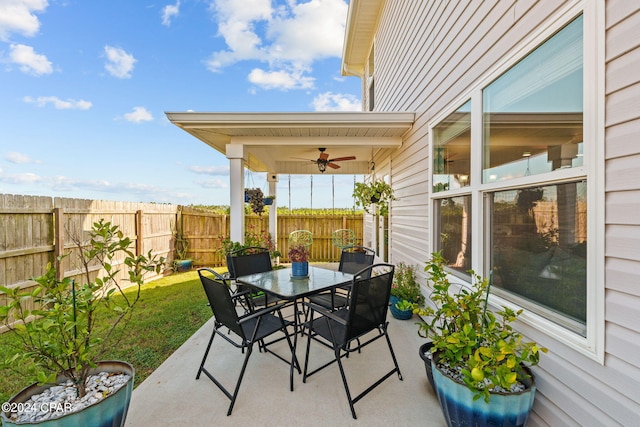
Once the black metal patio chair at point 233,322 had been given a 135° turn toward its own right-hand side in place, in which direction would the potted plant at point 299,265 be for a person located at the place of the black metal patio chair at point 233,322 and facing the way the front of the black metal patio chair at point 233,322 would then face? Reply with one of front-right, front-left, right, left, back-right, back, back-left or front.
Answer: back-left

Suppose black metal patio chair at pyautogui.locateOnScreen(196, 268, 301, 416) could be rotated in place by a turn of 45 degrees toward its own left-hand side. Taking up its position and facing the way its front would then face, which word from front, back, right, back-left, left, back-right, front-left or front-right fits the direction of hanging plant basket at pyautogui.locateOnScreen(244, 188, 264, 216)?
front

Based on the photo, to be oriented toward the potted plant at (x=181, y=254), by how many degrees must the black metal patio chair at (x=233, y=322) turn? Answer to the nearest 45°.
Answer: approximately 45° to its left

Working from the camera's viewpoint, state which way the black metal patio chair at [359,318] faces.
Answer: facing away from the viewer and to the left of the viewer

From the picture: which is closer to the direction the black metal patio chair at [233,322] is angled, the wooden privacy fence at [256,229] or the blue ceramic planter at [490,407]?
the wooden privacy fence

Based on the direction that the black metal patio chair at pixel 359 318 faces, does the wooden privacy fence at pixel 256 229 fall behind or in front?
in front

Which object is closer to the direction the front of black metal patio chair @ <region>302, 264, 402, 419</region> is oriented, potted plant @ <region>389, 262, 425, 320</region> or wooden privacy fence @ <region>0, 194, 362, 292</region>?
the wooden privacy fence

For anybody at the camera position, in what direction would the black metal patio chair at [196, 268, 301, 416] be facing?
facing away from the viewer and to the right of the viewer

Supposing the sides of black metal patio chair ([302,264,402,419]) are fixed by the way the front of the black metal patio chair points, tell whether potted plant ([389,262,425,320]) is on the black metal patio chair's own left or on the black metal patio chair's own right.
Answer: on the black metal patio chair's own right

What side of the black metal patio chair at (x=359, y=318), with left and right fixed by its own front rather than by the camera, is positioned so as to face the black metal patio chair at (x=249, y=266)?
front

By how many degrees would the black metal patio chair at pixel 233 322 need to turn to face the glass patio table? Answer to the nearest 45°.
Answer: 0° — it already faces it

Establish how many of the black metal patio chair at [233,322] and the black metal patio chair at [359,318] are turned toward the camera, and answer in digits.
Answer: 0
